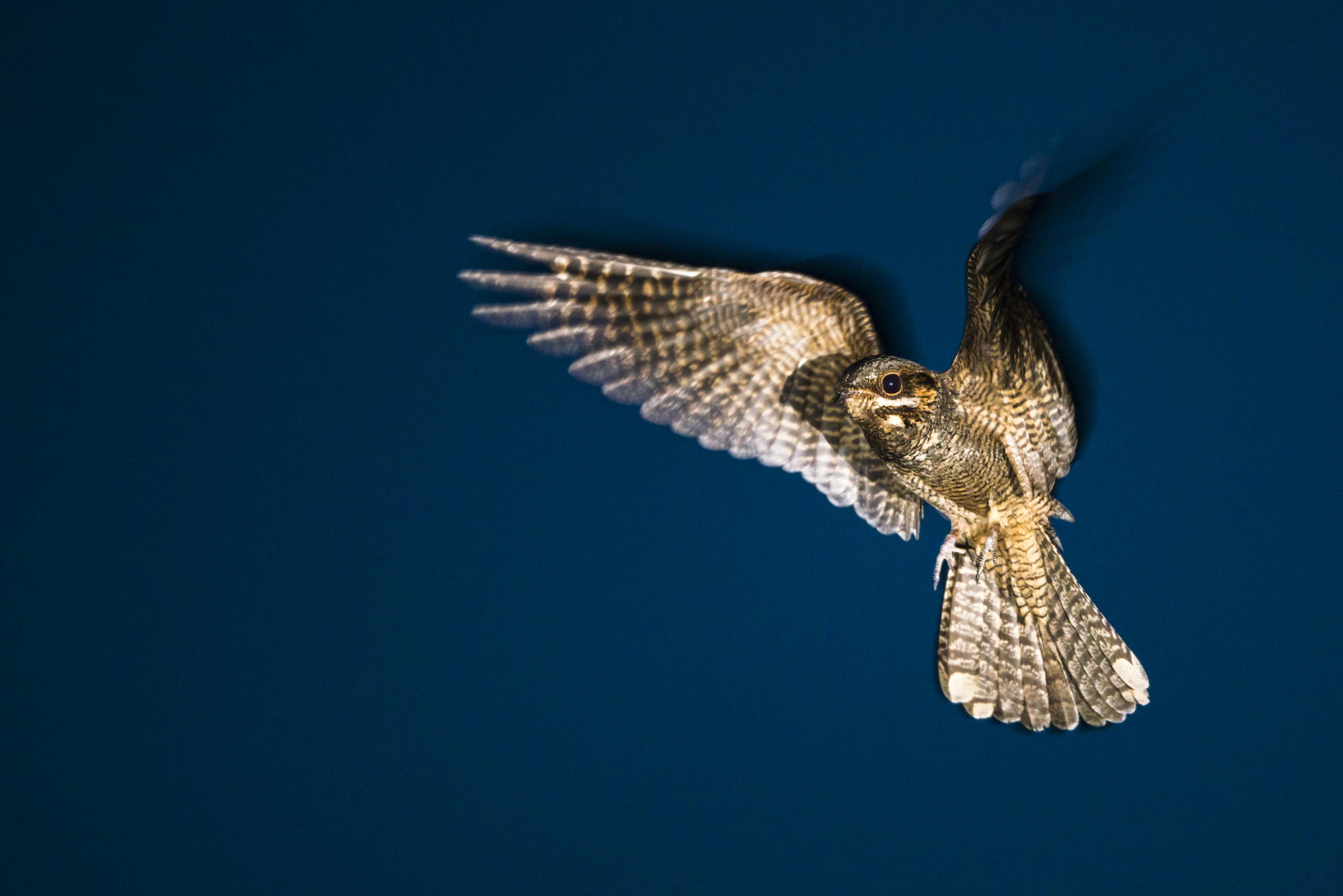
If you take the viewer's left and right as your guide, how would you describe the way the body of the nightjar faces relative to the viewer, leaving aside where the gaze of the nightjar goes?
facing the viewer and to the left of the viewer
